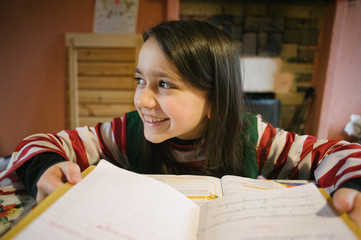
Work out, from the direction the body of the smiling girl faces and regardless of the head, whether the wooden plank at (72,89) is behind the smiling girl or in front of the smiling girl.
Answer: behind

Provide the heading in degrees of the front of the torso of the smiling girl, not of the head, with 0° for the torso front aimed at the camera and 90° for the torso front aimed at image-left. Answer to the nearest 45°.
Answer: approximately 0°
